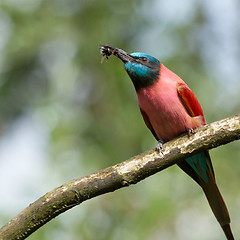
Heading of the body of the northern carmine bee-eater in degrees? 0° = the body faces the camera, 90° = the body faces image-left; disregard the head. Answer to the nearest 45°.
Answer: approximately 45°
